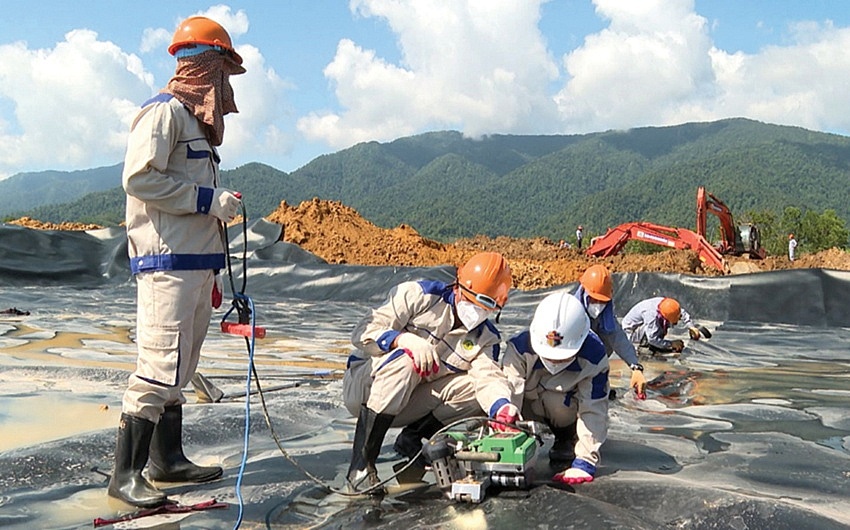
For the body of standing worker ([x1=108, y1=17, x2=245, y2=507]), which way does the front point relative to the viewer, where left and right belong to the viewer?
facing to the right of the viewer

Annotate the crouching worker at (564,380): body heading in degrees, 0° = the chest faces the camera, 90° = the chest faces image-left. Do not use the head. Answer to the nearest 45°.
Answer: approximately 0°

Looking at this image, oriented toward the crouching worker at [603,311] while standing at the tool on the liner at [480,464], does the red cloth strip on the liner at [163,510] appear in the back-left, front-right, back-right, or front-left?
back-left

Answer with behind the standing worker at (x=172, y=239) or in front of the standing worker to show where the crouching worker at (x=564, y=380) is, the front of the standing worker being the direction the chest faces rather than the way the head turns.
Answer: in front

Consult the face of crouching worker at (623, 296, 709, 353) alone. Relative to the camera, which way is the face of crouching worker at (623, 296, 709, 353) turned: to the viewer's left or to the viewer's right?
to the viewer's right

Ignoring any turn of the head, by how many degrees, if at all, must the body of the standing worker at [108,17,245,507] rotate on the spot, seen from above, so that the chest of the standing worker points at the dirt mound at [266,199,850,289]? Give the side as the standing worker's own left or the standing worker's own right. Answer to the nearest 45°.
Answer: approximately 90° to the standing worker's own left

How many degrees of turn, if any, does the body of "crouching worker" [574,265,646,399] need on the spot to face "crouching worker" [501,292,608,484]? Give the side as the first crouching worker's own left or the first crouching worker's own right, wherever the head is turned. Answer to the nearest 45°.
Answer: approximately 45° to the first crouching worker's own right

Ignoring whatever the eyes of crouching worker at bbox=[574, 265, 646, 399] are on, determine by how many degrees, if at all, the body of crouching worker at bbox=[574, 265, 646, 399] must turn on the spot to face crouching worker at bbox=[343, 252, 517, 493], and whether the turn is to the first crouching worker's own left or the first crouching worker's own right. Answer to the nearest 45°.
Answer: approximately 45° to the first crouching worker's own right

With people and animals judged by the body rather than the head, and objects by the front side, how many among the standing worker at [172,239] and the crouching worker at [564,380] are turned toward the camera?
1

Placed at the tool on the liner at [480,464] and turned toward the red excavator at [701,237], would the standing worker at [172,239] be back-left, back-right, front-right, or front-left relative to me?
back-left

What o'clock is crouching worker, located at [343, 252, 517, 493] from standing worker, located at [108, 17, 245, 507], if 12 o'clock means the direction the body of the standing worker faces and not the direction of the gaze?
The crouching worker is roughly at 12 o'clock from the standing worker.

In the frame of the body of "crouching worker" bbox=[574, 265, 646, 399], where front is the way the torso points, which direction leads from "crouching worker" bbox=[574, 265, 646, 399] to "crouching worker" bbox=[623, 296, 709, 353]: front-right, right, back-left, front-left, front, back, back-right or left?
back-left

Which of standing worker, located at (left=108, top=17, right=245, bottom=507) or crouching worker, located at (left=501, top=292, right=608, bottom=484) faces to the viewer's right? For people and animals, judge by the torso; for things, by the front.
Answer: the standing worker
